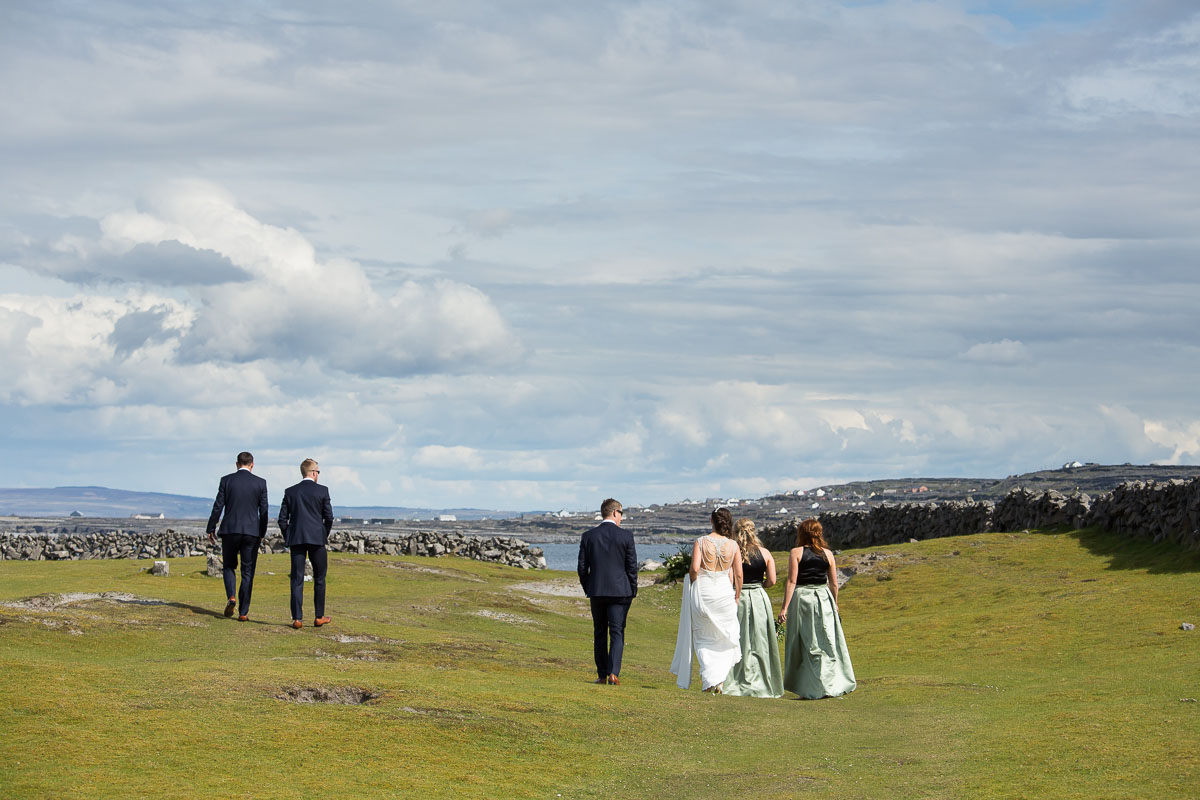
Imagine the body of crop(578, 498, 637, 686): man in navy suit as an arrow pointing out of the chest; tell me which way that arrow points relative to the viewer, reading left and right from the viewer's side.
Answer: facing away from the viewer

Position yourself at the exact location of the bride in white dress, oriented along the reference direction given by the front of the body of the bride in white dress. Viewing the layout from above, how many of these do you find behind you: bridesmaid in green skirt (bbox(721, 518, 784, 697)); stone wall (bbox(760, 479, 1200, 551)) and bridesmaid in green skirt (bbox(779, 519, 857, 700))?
0

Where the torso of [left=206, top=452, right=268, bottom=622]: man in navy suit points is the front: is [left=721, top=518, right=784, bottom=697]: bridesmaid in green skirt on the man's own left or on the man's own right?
on the man's own right

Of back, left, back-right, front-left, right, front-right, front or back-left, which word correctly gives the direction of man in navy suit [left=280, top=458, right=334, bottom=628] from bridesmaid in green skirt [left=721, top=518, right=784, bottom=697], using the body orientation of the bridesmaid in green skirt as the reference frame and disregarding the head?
left

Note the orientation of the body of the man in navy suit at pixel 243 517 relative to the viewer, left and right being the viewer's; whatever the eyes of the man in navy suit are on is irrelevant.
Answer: facing away from the viewer

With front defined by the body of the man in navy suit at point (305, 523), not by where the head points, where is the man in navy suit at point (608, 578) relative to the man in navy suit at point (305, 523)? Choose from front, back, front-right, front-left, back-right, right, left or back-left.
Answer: back-right

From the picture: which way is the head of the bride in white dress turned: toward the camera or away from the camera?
away from the camera

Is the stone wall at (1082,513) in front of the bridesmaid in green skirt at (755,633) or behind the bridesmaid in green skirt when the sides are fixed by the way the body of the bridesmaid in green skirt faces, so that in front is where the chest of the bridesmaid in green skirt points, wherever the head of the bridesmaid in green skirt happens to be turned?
in front

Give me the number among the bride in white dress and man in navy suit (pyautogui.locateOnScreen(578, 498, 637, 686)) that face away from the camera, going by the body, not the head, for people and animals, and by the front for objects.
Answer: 2

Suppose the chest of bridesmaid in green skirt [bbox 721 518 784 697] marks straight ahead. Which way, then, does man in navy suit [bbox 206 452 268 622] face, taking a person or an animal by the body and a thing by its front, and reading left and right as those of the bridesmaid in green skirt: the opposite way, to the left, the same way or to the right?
the same way

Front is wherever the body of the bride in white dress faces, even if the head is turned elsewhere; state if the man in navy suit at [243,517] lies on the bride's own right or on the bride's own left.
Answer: on the bride's own left

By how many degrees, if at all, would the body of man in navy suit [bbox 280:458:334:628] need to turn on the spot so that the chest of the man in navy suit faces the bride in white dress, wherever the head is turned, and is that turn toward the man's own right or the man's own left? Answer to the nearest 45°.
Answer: approximately 135° to the man's own right

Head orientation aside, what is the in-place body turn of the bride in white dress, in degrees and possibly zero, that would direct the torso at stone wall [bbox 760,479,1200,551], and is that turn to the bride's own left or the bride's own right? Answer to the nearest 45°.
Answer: approximately 45° to the bride's own right

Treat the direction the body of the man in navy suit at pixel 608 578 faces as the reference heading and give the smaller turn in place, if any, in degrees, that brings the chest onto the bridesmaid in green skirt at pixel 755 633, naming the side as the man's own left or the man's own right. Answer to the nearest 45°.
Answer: approximately 90° to the man's own right

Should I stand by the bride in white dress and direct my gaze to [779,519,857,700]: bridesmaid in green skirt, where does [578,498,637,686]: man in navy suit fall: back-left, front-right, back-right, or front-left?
back-left

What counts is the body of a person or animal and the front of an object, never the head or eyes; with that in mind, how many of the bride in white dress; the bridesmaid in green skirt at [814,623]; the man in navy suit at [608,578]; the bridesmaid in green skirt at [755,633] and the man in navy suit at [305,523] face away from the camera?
5

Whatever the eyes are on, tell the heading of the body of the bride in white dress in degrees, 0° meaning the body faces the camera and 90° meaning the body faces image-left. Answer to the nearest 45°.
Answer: approximately 180°

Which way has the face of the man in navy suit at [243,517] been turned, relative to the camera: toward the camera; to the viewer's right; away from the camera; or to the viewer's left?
away from the camera

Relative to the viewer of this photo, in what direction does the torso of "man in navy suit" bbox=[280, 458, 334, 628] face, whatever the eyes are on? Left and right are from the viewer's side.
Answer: facing away from the viewer
